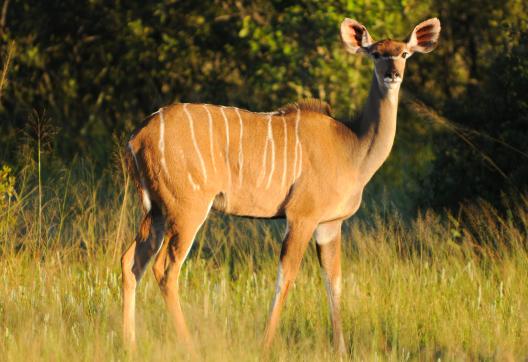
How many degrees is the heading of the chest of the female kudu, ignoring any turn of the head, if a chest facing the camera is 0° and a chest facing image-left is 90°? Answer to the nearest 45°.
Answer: approximately 270°
